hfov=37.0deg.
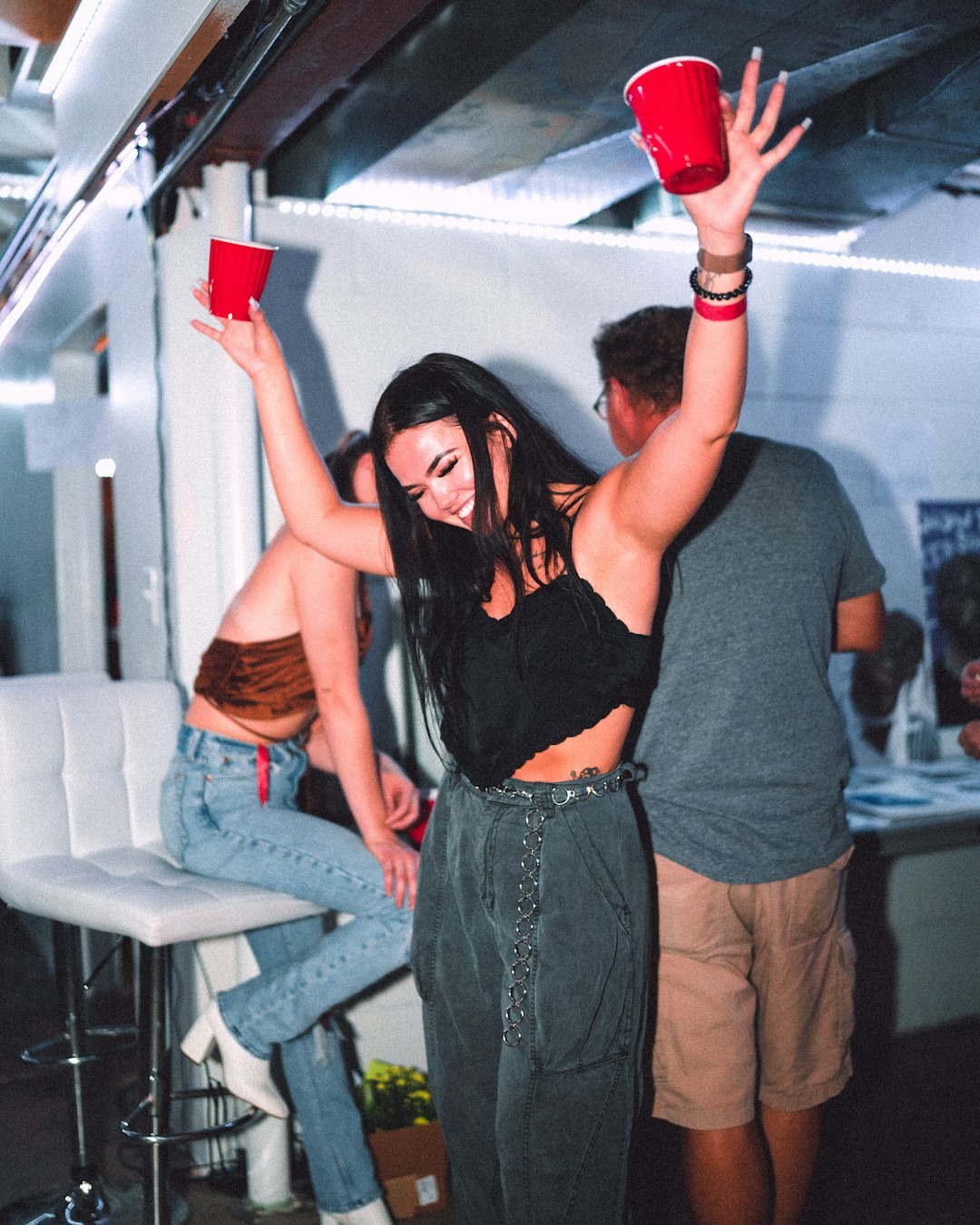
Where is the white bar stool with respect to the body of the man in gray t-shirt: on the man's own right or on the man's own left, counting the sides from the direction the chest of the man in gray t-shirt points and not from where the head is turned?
on the man's own left

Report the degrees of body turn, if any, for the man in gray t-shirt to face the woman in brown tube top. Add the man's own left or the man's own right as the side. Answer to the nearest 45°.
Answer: approximately 90° to the man's own left

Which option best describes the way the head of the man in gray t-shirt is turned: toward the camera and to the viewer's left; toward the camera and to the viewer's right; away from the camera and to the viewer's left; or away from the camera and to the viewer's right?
away from the camera and to the viewer's left

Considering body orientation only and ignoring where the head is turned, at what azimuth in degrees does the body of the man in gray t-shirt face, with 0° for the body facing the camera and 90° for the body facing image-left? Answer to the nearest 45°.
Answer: approximately 180°

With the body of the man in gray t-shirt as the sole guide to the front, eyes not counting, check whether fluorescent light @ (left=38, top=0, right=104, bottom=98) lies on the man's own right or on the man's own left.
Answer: on the man's own left
